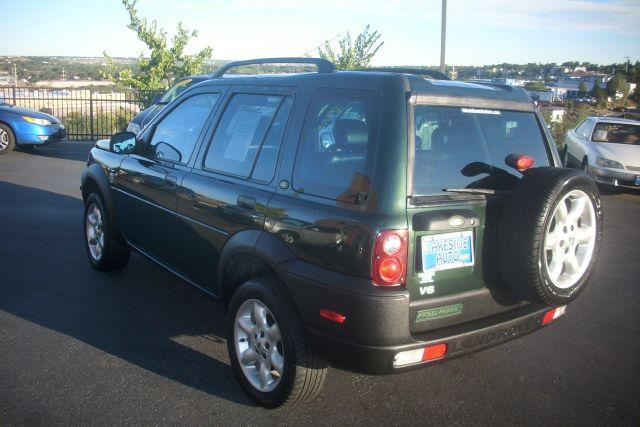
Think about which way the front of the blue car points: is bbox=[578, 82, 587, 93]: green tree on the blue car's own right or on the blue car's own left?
on the blue car's own left

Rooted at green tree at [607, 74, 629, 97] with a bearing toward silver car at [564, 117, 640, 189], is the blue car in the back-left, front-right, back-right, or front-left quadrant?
front-right

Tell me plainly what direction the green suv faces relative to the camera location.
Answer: facing away from the viewer and to the left of the viewer

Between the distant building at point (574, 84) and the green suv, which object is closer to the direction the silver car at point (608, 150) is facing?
the green suv

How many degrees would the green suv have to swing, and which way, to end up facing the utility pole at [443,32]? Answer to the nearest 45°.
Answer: approximately 45° to its right

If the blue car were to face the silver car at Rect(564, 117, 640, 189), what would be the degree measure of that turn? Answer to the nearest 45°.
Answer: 0° — it already faces it

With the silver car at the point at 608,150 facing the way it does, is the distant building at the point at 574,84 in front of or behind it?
behind

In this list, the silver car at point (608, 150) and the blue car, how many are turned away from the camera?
0

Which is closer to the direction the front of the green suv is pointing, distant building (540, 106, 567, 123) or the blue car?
the blue car

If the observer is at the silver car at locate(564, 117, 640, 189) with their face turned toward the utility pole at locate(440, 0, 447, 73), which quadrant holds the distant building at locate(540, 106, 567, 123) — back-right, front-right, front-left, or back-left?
front-right

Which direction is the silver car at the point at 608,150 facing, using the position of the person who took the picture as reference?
facing the viewer and to the right of the viewer

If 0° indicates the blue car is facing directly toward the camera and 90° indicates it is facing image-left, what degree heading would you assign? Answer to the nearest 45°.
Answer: approximately 315°
